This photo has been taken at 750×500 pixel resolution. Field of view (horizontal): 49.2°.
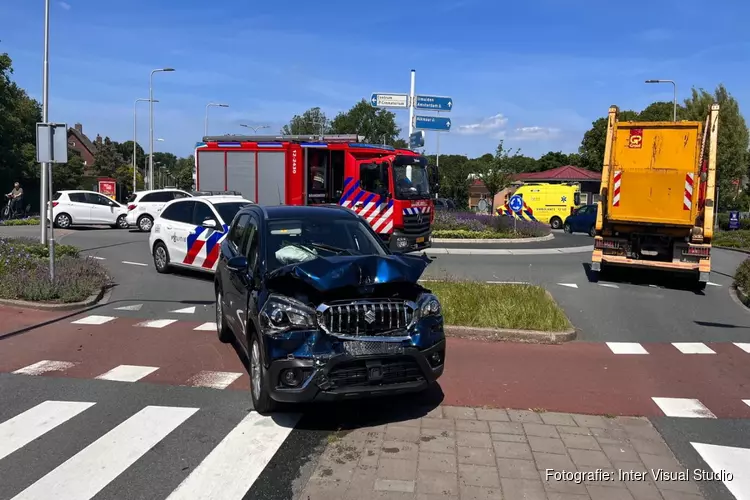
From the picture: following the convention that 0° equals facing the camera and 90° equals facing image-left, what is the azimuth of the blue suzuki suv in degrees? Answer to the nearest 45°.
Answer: approximately 315°

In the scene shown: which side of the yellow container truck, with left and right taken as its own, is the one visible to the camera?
back

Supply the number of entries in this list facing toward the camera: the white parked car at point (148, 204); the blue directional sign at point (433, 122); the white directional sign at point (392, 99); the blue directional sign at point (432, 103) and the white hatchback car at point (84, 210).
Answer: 3

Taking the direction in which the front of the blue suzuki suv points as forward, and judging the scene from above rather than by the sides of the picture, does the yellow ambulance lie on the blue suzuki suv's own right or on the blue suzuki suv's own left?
on the blue suzuki suv's own left

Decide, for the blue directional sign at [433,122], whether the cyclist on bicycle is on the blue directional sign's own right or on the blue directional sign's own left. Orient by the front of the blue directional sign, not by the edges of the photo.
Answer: on the blue directional sign's own right

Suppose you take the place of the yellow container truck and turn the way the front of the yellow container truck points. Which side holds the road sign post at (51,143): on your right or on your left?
on your left

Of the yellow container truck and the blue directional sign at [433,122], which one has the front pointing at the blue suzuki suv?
the blue directional sign

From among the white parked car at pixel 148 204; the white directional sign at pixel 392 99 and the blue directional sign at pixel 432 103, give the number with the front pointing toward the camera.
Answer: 2

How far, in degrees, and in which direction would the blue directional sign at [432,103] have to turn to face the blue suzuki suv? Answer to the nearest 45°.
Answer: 0° — it already faces it

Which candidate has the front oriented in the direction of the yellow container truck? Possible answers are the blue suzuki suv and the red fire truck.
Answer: the red fire truck
